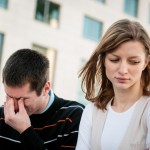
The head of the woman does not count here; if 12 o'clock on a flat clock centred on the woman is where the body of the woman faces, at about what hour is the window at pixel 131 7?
The window is roughly at 6 o'clock from the woman.

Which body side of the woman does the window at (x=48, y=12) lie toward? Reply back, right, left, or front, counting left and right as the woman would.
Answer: back

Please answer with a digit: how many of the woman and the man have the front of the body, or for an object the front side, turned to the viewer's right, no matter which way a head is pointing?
0

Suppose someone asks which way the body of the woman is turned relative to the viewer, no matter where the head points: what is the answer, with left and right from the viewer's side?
facing the viewer

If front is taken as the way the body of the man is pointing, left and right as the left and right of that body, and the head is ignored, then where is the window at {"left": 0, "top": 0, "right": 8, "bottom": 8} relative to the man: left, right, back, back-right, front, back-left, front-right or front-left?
back-right

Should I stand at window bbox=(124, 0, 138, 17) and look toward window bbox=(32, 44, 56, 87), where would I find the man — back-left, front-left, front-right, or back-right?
front-left

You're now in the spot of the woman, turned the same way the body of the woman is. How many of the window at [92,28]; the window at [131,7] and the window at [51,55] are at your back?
3

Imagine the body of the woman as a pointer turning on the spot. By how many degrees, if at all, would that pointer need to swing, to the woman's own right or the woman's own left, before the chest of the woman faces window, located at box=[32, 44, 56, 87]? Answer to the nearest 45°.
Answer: approximately 180°

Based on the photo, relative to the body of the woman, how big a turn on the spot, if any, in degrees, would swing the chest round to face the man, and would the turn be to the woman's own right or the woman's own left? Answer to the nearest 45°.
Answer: approximately 135° to the woman's own right

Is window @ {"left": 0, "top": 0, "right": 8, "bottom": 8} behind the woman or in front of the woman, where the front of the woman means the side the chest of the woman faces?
behind

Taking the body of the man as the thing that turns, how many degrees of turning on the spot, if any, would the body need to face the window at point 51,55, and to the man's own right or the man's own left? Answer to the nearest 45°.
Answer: approximately 135° to the man's own right

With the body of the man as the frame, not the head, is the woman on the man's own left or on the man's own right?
on the man's own left

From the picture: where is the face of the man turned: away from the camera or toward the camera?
toward the camera

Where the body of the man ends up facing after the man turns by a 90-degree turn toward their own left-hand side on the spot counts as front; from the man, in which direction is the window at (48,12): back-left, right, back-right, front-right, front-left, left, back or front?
back-left

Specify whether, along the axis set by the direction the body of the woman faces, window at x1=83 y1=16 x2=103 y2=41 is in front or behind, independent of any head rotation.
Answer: behind

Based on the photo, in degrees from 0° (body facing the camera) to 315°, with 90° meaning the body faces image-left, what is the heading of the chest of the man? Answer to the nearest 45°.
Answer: approximately 45°
